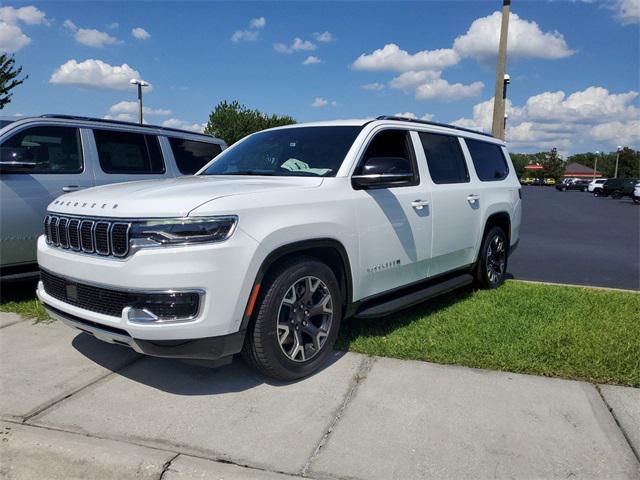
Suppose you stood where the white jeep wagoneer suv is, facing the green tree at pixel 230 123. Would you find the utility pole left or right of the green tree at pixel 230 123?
right

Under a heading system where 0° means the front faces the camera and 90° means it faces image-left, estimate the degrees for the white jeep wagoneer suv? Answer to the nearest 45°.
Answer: approximately 45°

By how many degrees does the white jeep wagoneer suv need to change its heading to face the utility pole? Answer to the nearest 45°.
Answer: approximately 180°

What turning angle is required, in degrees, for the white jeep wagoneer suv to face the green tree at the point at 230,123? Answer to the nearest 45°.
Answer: approximately 135° to its right

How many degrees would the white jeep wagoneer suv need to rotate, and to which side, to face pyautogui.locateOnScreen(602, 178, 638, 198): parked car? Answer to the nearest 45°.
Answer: approximately 180°

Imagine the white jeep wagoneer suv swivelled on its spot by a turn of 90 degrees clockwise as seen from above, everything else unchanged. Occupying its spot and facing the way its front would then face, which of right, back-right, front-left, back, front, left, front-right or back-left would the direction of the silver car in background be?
front
